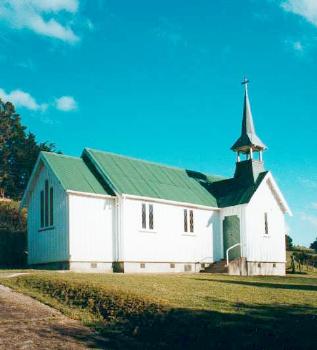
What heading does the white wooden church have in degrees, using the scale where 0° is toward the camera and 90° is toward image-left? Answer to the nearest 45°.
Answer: approximately 315°

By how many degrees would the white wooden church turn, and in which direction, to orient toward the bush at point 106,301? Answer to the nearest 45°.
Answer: approximately 45° to its right
